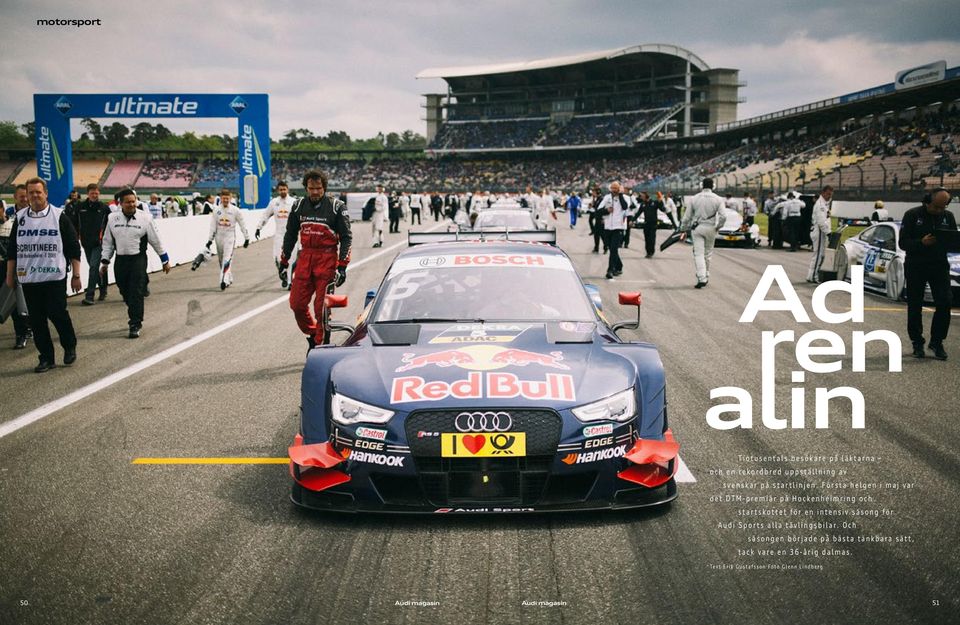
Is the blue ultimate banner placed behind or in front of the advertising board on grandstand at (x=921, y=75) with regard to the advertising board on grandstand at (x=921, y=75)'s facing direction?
in front

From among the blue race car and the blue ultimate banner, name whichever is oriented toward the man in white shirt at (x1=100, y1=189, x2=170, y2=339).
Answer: the blue ultimate banner

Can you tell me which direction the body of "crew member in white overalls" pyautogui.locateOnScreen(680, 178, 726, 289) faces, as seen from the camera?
away from the camera

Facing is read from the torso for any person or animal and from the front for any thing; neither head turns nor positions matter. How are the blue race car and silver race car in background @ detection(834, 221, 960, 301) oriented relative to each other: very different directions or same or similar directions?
same or similar directions

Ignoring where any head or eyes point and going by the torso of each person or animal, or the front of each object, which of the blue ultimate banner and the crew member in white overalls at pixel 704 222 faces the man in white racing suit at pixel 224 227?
the blue ultimate banner

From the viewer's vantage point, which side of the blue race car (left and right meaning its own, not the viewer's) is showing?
front

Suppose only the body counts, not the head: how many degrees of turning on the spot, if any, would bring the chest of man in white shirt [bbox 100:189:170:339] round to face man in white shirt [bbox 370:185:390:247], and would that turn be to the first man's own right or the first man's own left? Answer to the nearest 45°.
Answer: approximately 135° to the first man's own left

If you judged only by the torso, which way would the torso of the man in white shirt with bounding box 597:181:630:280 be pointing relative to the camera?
toward the camera

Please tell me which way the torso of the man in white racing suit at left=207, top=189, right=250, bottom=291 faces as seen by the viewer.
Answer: toward the camera

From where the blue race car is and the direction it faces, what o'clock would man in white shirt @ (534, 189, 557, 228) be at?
The man in white shirt is roughly at 6 o'clock from the blue race car.

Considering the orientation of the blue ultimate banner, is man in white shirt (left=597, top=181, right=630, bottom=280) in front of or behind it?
in front

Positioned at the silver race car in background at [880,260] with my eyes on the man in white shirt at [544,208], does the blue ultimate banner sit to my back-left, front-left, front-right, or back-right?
front-left

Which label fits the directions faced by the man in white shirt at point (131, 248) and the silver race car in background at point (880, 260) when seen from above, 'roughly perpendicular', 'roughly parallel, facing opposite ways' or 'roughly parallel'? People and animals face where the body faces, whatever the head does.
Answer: roughly parallel

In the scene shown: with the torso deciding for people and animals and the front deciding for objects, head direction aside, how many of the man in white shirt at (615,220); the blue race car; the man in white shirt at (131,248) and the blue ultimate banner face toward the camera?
4
